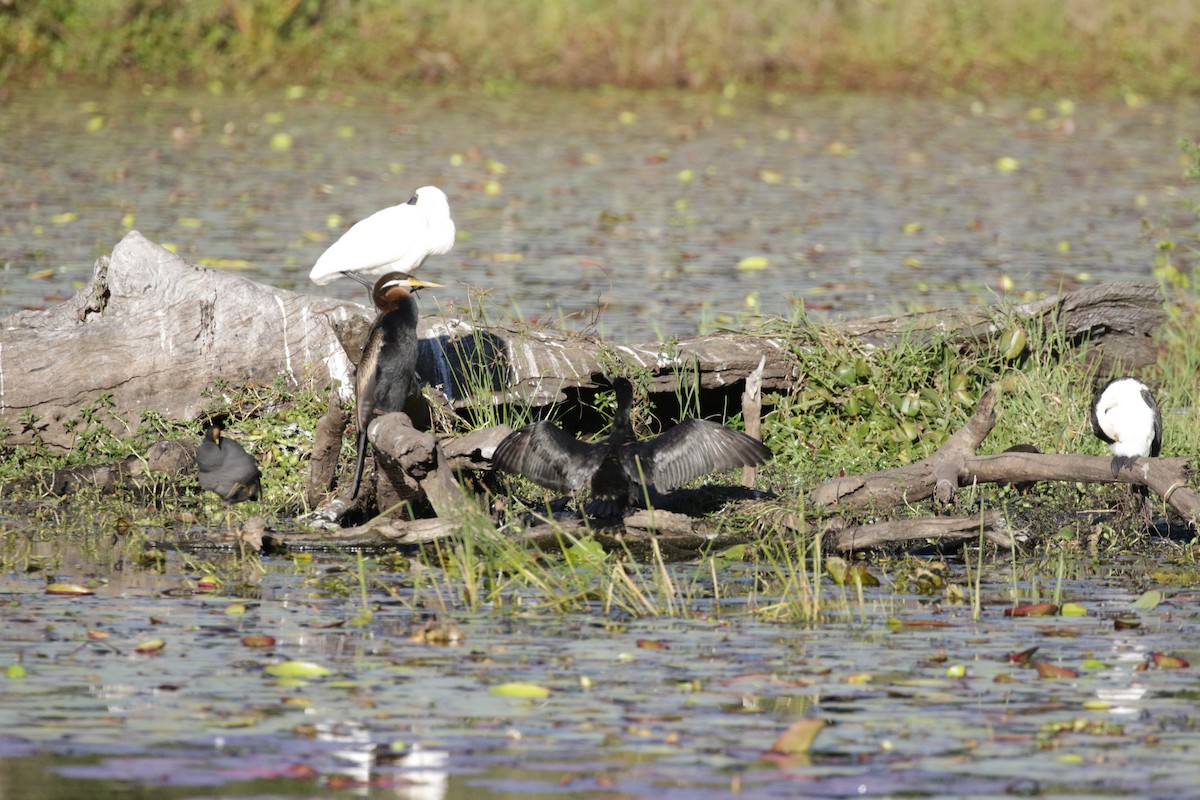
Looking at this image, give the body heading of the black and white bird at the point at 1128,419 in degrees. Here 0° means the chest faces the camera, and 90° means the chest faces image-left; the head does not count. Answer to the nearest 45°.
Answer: approximately 45°

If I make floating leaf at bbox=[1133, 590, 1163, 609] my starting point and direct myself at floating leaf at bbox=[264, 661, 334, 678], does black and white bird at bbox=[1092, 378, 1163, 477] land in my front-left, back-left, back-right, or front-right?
back-right
